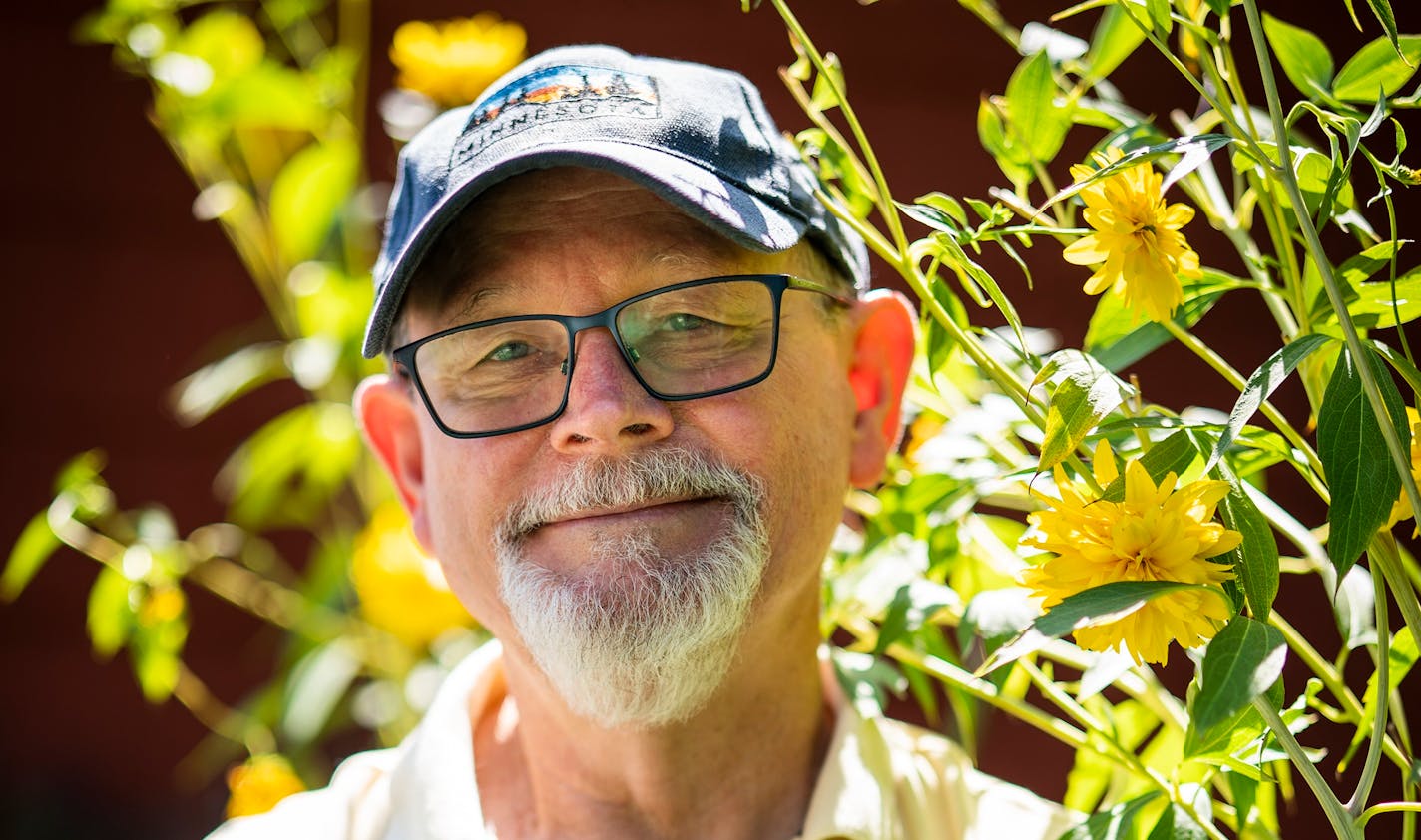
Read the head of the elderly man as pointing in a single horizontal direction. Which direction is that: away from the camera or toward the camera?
toward the camera

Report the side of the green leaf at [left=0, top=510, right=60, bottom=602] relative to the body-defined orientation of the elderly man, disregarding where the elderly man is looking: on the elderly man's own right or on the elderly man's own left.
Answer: on the elderly man's own right

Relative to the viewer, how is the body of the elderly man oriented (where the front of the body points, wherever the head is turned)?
toward the camera

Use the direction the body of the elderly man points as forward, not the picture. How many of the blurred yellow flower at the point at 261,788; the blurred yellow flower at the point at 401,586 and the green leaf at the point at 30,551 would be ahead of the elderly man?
0

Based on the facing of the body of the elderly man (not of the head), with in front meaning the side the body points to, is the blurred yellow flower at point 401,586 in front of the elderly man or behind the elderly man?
behind
